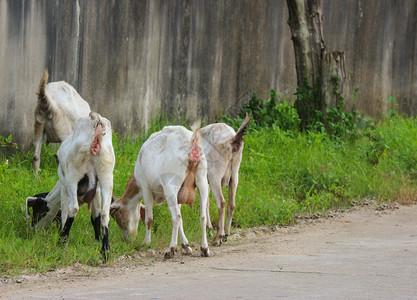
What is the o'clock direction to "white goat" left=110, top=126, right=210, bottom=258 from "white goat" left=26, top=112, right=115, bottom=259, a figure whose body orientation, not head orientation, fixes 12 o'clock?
"white goat" left=110, top=126, right=210, bottom=258 is roughly at 4 o'clock from "white goat" left=26, top=112, right=115, bottom=259.

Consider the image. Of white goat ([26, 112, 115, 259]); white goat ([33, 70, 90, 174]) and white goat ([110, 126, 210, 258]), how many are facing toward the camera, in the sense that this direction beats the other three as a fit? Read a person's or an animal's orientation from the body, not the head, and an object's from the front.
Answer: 0

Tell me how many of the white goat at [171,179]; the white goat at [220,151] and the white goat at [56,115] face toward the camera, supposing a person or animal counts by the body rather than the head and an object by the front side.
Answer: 0

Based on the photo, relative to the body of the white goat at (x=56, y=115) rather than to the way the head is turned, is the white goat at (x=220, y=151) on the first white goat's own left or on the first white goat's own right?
on the first white goat's own right

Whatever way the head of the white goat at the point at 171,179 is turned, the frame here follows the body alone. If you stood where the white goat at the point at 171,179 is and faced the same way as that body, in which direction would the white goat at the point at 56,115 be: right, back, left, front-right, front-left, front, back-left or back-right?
front

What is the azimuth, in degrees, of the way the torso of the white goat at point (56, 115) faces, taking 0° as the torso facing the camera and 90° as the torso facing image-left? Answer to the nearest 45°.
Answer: approximately 225°

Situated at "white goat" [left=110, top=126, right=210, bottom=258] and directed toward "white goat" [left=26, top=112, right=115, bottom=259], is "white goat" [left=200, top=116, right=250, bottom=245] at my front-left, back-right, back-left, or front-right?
back-right

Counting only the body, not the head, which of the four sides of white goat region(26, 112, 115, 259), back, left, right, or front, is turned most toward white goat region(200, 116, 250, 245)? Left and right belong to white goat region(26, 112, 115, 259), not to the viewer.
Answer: right

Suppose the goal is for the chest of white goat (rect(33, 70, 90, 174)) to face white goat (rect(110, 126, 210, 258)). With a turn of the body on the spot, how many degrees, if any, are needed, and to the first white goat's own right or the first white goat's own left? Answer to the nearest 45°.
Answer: approximately 90° to the first white goat's own right

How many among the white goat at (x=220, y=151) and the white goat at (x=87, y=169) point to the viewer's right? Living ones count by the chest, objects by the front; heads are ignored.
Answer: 0

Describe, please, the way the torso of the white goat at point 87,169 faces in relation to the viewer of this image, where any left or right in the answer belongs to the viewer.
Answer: facing away from the viewer and to the left of the viewer

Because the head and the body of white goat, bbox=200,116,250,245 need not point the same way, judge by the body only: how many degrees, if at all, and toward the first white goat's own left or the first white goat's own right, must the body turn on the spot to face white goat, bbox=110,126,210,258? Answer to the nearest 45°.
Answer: approximately 90° to the first white goat's own left

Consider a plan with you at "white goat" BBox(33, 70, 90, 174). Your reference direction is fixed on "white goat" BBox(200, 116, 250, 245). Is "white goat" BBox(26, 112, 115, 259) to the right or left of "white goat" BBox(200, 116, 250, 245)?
right
